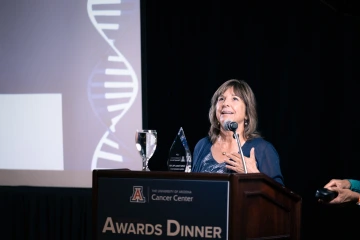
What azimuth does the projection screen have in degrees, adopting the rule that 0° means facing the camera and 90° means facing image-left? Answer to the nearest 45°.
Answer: approximately 0°

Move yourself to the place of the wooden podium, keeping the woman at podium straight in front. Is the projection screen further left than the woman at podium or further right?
left

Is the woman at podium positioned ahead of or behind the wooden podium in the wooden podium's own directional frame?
behind

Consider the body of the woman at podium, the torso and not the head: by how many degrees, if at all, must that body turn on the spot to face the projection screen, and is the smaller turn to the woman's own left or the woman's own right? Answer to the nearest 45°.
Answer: approximately 90° to the woman's own right

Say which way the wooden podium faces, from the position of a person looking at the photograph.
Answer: facing the viewer and to the left of the viewer

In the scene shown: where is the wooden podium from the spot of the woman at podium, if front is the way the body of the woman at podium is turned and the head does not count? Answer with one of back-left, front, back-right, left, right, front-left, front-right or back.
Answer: front-left

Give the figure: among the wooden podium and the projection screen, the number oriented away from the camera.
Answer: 0

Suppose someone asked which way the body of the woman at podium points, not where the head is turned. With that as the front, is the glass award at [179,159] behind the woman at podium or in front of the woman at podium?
in front

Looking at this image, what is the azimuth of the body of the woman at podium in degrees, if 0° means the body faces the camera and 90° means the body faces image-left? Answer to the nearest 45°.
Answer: approximately 45°

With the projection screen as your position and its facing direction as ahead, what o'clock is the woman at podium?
The woman at podium is roughly at 11 o'clock from the projection screen.

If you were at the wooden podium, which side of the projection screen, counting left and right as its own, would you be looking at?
front
